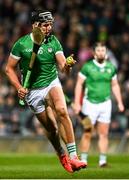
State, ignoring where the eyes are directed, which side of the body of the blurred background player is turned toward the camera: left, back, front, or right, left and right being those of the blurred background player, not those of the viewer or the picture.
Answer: front
